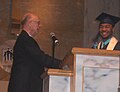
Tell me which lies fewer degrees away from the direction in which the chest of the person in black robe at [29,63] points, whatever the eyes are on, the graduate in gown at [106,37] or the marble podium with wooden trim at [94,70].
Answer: the graduate in gown

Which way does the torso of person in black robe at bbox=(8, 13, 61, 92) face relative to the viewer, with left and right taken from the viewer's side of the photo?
facing to the right of the viewer

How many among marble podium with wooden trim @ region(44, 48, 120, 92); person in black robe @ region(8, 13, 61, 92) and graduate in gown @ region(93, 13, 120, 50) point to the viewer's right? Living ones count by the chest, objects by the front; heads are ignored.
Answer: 1

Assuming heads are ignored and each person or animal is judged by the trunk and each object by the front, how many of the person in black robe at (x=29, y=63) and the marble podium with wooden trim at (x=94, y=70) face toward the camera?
1

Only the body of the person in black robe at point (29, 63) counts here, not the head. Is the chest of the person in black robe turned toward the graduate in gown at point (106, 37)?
yes

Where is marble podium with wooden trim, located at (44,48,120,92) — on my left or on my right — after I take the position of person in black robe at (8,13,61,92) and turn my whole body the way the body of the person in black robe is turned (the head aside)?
on my right

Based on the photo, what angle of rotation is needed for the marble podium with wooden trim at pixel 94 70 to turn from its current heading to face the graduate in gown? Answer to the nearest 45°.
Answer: approximately 180°

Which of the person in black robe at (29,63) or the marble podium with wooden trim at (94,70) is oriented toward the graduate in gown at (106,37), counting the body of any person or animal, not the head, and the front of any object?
the person in black robe

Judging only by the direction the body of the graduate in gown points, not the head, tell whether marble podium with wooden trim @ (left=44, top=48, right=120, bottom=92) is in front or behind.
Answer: in front

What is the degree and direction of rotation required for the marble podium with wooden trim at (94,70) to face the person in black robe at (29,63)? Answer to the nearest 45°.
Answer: approximately 135° to its right

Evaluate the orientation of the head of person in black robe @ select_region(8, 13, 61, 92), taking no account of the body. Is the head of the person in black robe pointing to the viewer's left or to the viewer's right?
to the viewer's right

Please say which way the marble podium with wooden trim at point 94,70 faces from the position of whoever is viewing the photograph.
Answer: facing the viewer

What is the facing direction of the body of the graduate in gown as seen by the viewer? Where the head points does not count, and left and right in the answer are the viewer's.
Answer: facing the viewer and to the left of the viewer

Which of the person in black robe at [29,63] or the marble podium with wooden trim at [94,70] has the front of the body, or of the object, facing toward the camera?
the marble podium with wooden trim
